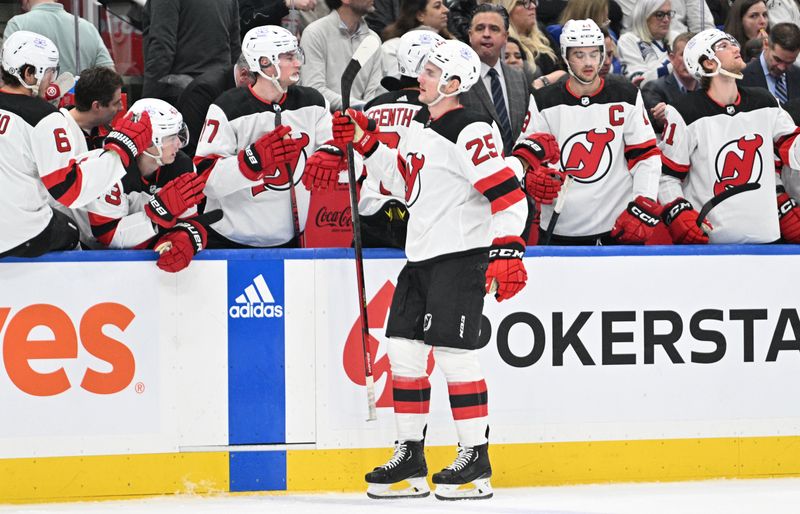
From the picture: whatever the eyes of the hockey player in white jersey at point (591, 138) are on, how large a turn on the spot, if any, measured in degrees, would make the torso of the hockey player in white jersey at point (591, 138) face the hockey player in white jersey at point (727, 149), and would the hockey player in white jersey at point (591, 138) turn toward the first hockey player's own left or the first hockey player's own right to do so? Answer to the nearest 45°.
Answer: approximately 90° to the first hockey player's own left

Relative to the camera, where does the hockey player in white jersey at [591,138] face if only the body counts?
toward the camera

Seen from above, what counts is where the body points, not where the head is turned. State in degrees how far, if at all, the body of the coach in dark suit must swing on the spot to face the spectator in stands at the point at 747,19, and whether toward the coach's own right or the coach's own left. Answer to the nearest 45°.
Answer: approximately 135° to the coach's own left

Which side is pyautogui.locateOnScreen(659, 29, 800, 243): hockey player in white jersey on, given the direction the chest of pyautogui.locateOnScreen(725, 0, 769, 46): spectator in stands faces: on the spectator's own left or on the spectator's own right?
on the spectator's own right

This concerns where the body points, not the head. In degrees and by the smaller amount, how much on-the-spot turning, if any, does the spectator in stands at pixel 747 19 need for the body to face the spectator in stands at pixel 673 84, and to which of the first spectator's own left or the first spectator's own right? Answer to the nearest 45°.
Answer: approximately 45° to the first spectator's own right

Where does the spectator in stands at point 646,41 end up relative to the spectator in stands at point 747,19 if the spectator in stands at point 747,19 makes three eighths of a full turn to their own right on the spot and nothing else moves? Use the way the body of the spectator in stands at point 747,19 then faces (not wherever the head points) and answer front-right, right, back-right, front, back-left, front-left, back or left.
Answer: front-left

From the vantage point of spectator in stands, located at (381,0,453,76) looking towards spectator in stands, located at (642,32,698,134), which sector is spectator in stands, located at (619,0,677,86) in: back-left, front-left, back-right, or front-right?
front-left

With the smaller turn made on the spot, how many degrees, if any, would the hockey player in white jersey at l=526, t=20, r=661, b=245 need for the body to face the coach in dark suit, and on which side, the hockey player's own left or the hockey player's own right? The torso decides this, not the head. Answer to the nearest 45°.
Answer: approximately 135° to the hockey player's own right

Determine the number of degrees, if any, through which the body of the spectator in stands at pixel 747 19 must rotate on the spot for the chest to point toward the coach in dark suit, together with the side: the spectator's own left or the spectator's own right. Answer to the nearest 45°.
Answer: approximately 90° to the spectator's own right

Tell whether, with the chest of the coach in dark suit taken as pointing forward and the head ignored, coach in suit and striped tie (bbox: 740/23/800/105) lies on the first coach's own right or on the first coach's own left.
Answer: on the first coach's own left

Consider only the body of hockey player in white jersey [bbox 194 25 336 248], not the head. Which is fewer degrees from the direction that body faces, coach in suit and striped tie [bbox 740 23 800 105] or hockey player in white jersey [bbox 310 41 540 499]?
the hockey player in white jersey
